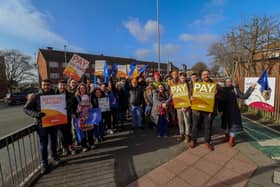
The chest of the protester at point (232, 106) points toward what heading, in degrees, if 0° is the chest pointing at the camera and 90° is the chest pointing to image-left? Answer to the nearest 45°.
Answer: approximately 0°

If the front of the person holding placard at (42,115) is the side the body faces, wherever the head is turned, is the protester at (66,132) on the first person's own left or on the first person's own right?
on the first person's own left

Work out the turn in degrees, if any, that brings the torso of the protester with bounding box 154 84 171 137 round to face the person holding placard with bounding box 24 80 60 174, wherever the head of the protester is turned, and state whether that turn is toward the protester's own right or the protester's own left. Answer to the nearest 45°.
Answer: approximately 45° to the protester's own right

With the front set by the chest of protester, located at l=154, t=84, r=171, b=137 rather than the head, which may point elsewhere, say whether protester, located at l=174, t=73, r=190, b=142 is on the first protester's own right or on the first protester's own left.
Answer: on the first protester's own left

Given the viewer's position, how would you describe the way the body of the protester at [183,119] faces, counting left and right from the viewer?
facing the viewer

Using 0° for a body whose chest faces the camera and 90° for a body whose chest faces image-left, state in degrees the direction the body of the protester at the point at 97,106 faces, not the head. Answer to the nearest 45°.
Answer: approximately 315°

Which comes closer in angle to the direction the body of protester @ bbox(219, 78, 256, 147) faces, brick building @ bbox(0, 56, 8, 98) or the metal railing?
the metal railing

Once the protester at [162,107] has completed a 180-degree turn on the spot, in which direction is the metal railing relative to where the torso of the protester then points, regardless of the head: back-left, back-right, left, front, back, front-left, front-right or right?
back-left

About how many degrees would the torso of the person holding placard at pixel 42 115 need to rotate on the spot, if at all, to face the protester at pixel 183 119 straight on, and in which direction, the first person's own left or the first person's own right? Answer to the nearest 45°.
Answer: approximately 45° to the first person's own left

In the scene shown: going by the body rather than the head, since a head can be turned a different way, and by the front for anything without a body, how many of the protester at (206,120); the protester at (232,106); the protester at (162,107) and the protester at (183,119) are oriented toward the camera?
4

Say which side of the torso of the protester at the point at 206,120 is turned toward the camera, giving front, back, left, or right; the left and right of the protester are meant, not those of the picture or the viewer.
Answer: front

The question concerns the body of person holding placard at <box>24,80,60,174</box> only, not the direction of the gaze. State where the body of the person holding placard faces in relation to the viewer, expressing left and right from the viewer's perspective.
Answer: facing the viewer and to the right of the viewer

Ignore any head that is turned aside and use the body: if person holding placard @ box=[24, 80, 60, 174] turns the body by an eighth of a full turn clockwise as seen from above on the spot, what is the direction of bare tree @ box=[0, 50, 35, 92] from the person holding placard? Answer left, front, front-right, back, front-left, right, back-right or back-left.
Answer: back
